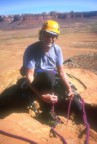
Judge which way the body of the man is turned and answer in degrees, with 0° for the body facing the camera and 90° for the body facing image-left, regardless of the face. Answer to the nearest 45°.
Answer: approximately 315°
